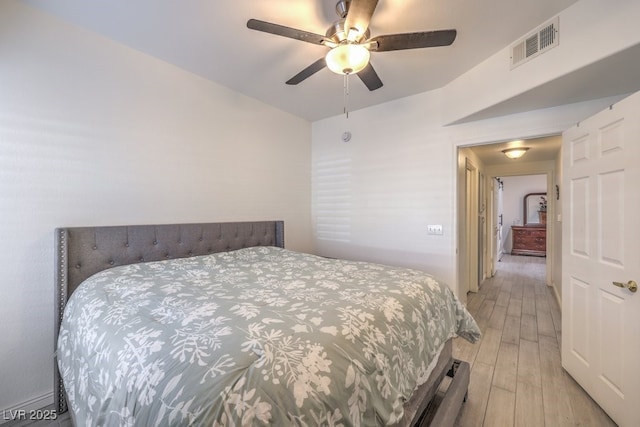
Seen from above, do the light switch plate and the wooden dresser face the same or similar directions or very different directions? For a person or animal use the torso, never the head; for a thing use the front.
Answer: same or similar directions

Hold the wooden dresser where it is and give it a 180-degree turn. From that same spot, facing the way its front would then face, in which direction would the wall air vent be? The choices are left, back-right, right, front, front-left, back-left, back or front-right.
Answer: back

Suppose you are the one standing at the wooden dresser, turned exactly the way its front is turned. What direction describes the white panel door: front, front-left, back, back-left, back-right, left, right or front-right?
front

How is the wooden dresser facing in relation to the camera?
toward the camera

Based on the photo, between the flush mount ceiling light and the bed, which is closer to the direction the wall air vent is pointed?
the bed

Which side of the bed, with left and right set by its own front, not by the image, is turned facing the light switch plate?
left

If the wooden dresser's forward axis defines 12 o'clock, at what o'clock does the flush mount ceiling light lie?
The flush mount ceiling light is roughly at 12 o'clock from the wooden dresser.

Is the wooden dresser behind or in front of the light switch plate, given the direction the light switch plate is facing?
behind

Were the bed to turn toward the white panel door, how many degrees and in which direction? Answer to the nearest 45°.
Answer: approximately 45° to its left

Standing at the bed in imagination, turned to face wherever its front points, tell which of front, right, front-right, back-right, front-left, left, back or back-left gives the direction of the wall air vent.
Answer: front-left

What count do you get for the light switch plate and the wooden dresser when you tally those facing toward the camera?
2

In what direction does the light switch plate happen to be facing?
toward the camera

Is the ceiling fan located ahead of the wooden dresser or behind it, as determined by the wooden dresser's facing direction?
ahead

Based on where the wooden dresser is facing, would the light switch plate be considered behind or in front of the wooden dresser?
in front

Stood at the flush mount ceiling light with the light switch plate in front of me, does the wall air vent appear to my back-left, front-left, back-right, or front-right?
front-left

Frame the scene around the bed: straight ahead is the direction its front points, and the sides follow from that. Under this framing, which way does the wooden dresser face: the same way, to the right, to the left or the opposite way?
to the right
